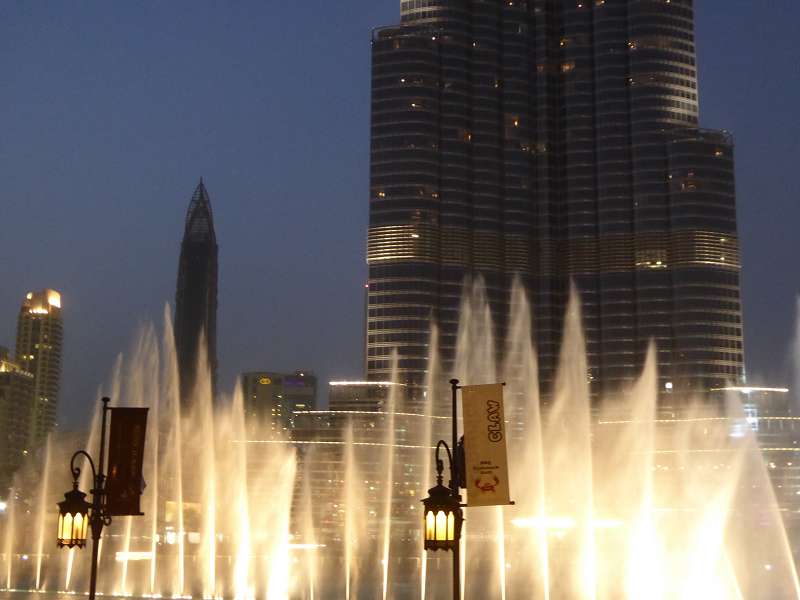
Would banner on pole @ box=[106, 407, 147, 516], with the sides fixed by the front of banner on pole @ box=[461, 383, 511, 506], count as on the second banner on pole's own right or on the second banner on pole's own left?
on the second banner on pole's own right

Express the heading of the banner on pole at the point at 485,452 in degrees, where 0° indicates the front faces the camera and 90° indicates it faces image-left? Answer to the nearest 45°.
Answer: approximately 0°

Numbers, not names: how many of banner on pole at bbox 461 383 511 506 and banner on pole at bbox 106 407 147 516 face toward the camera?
2

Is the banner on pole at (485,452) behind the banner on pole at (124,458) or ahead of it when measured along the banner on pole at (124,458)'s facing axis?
ahead

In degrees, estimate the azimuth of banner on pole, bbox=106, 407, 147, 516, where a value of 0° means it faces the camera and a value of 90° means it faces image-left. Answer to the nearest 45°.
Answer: approximately 0°
